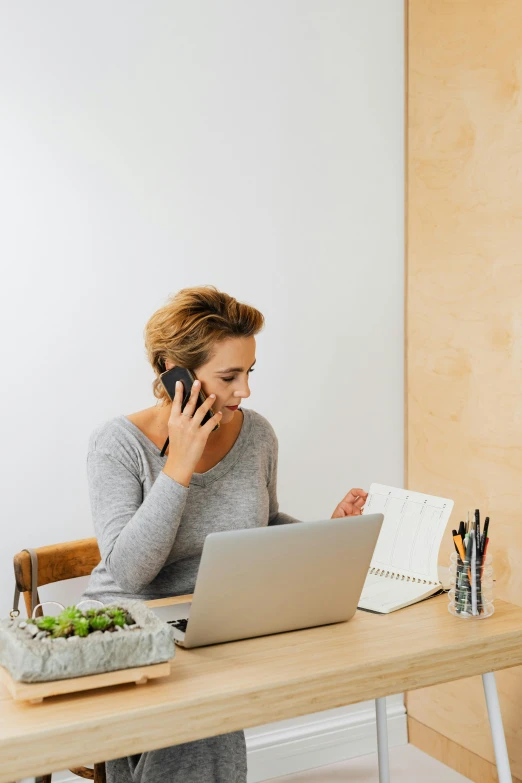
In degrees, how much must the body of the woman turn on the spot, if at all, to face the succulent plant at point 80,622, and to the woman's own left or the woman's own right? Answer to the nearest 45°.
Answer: approximately 45° to the woman's own right

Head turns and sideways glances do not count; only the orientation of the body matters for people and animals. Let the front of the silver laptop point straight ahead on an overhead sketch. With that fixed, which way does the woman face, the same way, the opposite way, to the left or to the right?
the opposite way

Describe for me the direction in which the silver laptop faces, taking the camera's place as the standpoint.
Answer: facing away from the viewer and to the left of the viewer

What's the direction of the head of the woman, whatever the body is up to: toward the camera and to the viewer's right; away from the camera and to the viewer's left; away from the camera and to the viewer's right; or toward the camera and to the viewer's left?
toward the camera and to the viewer's right
